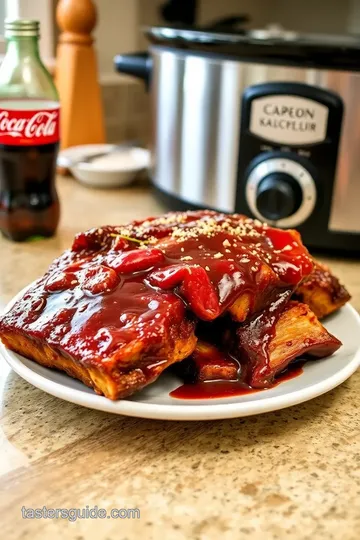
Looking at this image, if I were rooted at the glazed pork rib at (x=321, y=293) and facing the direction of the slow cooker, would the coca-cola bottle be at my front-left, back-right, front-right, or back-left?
front-left

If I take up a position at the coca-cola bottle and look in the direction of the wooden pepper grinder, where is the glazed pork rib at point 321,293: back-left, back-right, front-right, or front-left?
back-right

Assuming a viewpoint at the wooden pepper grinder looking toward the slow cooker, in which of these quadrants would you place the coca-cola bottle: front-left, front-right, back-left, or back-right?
front-right

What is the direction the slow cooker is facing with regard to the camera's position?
facing the viewer

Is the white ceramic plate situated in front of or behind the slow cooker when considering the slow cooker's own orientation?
in front

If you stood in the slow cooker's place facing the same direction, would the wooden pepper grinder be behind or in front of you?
behind
